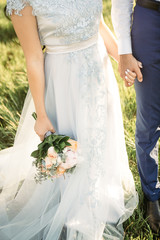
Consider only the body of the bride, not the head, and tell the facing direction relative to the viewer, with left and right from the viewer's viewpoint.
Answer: facing the viewer and to the right of the viewer
